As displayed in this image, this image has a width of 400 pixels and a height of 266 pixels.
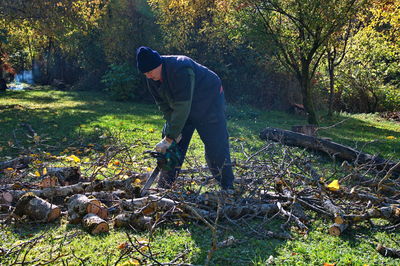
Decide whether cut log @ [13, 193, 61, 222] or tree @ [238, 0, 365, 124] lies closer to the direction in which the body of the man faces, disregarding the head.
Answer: the cut log

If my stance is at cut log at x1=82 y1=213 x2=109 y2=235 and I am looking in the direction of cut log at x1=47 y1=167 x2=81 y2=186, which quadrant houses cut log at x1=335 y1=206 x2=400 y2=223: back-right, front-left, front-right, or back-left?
back-right

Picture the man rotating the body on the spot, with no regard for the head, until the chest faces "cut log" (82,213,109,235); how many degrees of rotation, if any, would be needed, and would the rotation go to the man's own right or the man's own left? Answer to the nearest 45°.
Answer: approximately 45° to the man's own left

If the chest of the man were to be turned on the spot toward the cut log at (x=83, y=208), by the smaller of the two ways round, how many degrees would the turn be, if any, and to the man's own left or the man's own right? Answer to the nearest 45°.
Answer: approximately 45° to the man's own left

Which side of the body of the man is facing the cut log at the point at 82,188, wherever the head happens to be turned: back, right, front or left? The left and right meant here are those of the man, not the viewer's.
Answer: front

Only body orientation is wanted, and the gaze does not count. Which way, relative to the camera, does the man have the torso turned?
to the viewer's left

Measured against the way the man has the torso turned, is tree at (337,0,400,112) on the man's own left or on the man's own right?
on the man's own right

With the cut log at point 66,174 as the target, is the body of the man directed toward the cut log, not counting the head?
yes

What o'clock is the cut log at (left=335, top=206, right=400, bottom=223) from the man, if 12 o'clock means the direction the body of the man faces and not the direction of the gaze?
The cut log is roughly at 7 o'clock from the man.

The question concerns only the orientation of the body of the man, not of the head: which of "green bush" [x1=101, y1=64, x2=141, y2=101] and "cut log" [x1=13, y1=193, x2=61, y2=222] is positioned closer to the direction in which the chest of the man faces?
the cut log
